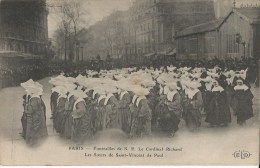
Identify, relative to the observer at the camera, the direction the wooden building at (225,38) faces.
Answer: facing the viewer and to the left of the viewer

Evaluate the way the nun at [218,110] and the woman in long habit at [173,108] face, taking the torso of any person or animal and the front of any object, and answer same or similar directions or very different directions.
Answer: same or similar directions
